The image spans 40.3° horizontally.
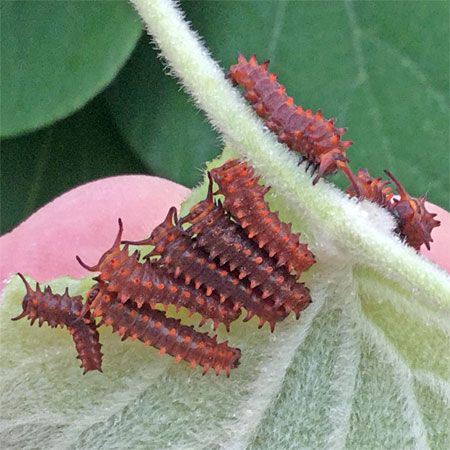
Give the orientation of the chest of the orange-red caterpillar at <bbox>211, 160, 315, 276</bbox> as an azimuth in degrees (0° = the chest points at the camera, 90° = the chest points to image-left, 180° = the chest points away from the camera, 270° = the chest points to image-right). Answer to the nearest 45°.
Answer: approximately 135°

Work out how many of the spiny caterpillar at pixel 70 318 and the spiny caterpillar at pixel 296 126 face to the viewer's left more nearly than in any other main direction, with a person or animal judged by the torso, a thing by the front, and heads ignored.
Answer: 1

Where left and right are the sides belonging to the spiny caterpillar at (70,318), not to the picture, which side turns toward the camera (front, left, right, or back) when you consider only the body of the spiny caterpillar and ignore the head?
left

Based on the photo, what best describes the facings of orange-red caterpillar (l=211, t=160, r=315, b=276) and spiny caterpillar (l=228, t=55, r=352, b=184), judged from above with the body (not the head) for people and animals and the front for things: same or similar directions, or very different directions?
very different directions

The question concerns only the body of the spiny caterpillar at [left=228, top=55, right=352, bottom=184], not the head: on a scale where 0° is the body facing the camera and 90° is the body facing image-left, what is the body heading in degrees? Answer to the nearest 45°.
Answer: approximately 315°

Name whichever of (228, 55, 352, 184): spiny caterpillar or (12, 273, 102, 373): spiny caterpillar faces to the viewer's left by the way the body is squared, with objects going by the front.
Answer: (12, 273, 102, 373): spiny caterpillar

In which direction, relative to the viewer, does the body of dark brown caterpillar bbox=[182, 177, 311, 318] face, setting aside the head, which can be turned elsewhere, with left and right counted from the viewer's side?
facing away from the viewer and to the left of the viewer

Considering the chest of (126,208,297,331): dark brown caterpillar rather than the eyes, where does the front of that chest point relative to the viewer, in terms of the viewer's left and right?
facing away from the viewer and to the left of the viewer
